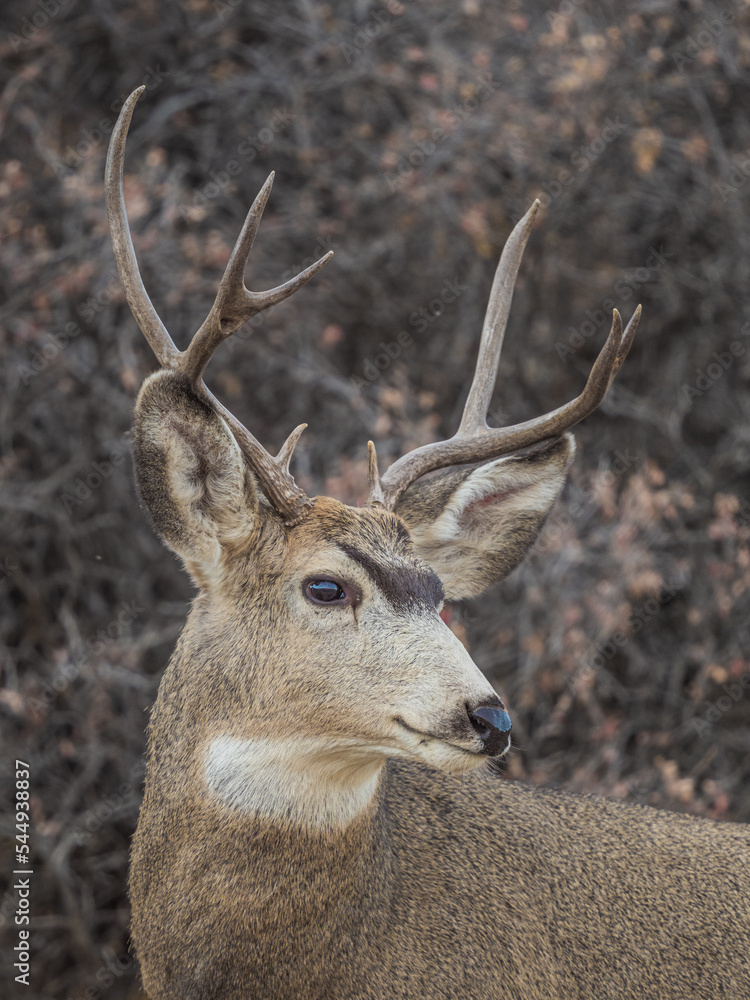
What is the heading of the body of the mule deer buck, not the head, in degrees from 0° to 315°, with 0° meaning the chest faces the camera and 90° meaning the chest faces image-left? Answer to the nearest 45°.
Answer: approximately 45°
